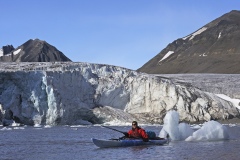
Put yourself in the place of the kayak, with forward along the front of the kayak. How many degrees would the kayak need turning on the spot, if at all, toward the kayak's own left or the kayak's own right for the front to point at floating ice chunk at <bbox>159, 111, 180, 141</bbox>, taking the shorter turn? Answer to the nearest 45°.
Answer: approximately 135° to the kayak's own right

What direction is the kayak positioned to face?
to the viewer's left

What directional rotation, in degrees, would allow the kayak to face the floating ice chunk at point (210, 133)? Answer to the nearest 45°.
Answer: approximately 135° to its right

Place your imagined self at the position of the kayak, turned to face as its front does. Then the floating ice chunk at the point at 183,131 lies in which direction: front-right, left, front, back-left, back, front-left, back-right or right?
back-right
